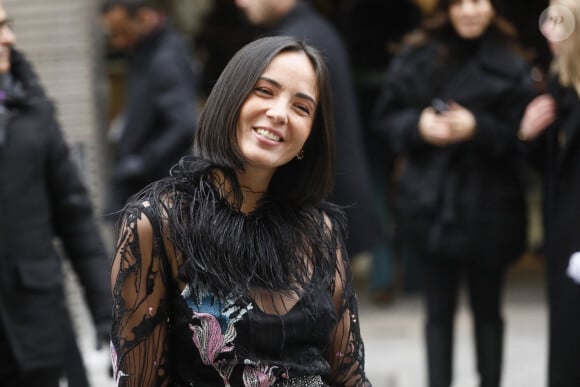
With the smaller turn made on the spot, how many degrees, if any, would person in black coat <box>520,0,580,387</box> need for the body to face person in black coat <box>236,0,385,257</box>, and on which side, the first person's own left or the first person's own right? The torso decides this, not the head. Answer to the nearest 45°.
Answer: approximately 45° to the first person's own right

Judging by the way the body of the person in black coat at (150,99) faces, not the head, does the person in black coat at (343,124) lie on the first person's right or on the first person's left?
on the first person's left

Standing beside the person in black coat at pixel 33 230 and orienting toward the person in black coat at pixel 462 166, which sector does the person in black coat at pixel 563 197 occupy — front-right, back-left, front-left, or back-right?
front-right

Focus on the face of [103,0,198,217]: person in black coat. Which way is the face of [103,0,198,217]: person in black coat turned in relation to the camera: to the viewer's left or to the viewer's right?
to the viewer's left

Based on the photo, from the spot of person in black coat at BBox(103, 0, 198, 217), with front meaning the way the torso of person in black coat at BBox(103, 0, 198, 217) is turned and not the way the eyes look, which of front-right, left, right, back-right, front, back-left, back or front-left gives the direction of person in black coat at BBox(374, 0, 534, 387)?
back-left

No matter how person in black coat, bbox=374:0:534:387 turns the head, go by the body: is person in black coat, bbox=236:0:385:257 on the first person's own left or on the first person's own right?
on the first person's own right

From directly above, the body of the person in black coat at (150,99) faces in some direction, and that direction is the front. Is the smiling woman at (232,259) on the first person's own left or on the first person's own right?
on the first person's own left

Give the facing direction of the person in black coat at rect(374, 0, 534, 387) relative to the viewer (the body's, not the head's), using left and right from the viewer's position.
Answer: facing the viewer

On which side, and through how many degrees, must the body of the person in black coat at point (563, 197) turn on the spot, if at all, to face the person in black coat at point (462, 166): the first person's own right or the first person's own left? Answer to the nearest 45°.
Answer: approximately 45° to the first person's own right

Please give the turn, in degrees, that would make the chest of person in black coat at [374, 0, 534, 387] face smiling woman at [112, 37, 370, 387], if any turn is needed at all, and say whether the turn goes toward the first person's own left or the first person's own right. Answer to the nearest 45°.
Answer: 0° — they already face them

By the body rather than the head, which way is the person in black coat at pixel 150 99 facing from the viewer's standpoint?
to the viewer's left

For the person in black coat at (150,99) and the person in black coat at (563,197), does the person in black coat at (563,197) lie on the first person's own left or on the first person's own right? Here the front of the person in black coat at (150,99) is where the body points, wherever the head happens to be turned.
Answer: on the first person's own left
